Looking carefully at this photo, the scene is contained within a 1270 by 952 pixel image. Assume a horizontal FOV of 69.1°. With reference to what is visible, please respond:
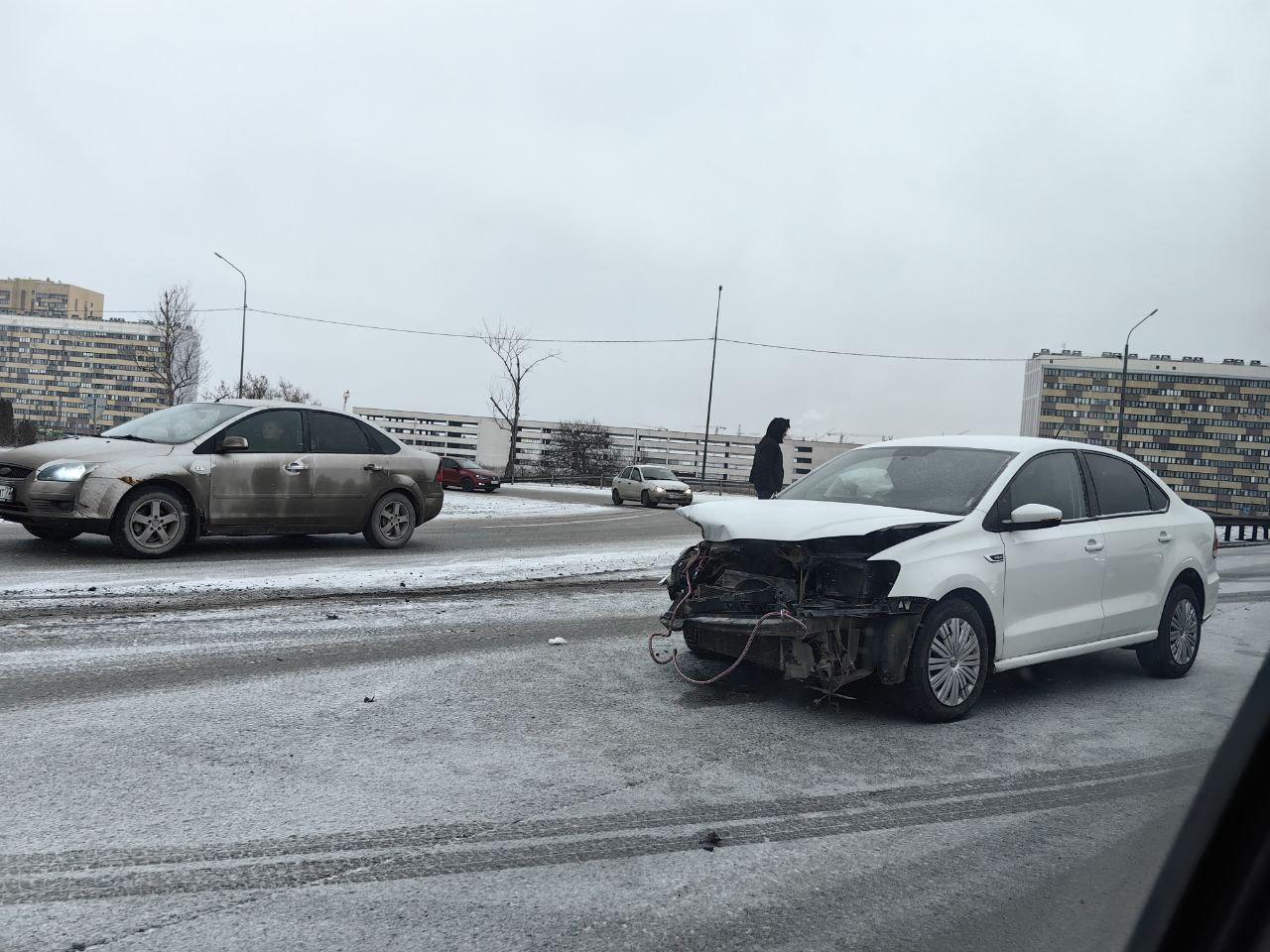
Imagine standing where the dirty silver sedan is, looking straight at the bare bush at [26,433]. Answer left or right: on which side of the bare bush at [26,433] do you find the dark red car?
right

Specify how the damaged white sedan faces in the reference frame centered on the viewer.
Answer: facing the viewer and to the left of the viewer

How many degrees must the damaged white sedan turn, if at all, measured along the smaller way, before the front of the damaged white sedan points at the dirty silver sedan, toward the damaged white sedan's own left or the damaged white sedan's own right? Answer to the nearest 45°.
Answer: approximately 45° to the damaged white sedan's own right

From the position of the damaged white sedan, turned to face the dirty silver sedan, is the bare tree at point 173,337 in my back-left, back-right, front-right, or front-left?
front-right

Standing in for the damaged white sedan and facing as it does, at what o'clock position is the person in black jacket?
The person in black jacket is roughly at 4 o'clock from the damaged white sedan.

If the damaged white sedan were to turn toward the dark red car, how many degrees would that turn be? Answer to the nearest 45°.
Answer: approximately 90° to its right

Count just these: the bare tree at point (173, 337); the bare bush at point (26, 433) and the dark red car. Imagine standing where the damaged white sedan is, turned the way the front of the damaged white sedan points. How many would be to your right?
3

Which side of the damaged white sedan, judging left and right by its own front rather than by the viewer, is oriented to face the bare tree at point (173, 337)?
right
